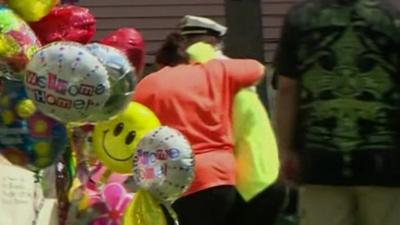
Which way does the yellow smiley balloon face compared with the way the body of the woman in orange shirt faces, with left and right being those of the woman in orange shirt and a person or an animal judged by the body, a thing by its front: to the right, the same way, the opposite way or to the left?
the opposite way

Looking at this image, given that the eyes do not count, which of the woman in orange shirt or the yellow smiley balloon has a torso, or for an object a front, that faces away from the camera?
the woman in orange shirt

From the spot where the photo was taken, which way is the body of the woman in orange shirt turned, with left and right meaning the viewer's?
facing away from the viewer

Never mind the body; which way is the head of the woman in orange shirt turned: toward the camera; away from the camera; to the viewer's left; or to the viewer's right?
away from the camera

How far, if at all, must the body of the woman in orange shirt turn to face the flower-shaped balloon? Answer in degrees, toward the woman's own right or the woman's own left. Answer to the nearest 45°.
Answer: approximately 135° to the woman's own left
